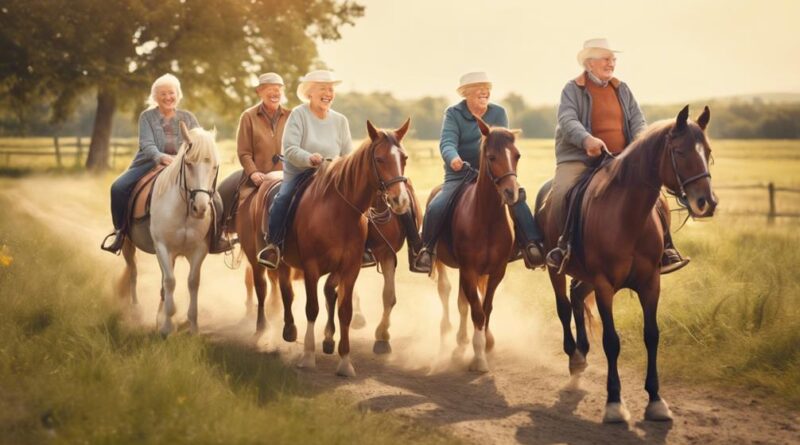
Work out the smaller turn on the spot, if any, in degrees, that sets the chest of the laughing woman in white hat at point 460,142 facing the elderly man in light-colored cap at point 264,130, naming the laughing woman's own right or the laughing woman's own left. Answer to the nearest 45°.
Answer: approximately 135° to the laughing woman's own right

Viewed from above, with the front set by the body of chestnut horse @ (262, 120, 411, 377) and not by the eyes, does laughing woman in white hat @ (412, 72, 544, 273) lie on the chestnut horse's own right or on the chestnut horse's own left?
on the chestnut horse's own left

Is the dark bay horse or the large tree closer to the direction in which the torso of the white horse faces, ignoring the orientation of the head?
the dark bay horse

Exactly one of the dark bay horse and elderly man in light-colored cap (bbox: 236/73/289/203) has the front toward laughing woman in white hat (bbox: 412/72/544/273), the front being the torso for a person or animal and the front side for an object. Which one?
the elderly man in light-colored cap

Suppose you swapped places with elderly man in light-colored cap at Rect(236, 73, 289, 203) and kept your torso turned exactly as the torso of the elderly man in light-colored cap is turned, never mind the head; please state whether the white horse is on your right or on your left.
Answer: on your right

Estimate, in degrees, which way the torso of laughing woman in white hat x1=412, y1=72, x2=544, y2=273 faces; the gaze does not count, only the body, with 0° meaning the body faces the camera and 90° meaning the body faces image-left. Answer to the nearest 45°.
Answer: approximately 0°

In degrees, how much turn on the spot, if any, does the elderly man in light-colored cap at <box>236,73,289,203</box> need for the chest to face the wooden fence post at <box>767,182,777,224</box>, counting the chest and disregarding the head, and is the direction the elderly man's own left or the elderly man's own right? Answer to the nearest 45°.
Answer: approximately 90° to the elderly man's own left
